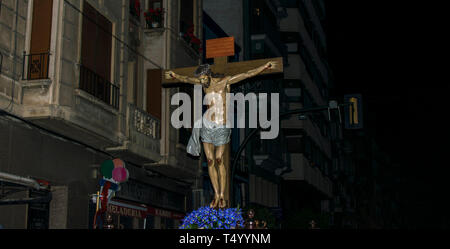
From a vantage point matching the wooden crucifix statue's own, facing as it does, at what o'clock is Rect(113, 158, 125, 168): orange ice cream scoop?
The orange ice cream scoop is roughly at 4 o'clock from the wooden crucifix statue.

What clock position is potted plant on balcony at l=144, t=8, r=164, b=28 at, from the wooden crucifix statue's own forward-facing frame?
The potted plant on balcony is roughly at 4 o'clock from the wooden crucifix statue.

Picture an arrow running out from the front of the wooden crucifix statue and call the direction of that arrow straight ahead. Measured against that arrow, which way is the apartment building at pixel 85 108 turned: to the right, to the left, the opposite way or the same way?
to the left

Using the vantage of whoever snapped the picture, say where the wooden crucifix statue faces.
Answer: facing the viewer and to the left of the viewer

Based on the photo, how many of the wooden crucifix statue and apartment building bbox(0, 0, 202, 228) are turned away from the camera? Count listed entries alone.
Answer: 0

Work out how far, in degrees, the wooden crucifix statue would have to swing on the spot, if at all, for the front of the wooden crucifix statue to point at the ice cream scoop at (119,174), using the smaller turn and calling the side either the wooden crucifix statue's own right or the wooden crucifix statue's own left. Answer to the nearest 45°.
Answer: approximately 135° to the wooden crucifix statue's own right

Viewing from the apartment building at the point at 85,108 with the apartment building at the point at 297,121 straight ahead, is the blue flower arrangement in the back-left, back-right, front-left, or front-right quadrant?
back-right

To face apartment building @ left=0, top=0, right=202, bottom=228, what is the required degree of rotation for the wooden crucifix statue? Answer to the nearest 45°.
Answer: approximately 90° to its right

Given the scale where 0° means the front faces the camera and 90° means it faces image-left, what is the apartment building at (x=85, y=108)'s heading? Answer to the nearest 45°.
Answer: approximately 315°
